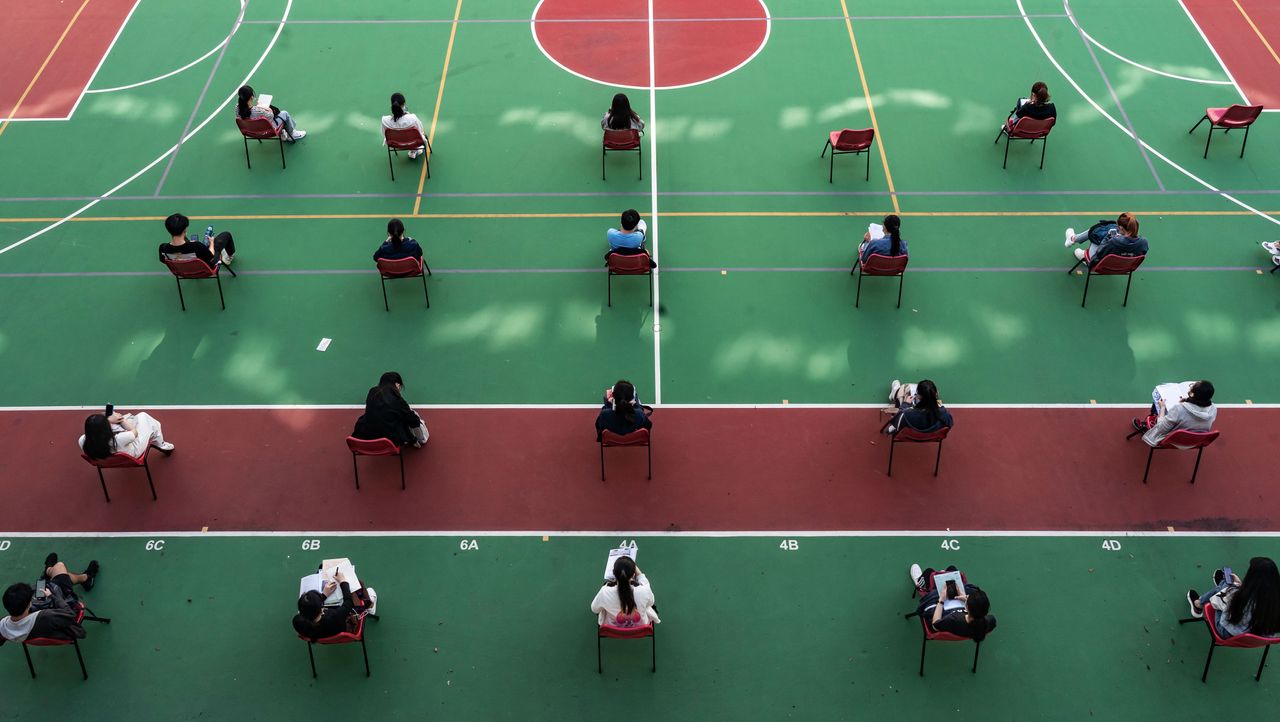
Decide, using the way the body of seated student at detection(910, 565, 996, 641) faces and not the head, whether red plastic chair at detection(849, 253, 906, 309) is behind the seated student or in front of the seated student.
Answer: in front

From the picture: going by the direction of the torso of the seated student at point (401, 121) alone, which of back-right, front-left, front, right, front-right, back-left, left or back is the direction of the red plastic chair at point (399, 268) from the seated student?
back

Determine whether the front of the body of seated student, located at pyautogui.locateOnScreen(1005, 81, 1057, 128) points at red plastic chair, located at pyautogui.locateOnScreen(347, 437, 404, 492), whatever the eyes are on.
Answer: no

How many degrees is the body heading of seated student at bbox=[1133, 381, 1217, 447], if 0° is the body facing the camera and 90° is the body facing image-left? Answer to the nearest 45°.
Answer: approximately 135°

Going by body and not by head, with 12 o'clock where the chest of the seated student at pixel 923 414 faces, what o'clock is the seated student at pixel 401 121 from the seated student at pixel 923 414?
the seated student at pixel 401 121 is roughly at 11 o'clock from the seated student at pixel 923 414.

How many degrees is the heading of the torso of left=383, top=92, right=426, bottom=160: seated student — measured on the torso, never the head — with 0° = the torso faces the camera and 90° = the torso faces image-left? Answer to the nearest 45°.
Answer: approximately 180°

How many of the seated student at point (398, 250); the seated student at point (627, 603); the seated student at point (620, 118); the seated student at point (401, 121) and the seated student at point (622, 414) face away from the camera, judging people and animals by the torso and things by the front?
5

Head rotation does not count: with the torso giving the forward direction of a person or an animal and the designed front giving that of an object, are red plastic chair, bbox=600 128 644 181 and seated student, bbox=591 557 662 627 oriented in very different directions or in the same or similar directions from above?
same or similar directions

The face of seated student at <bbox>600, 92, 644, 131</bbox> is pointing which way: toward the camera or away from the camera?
away from the camera

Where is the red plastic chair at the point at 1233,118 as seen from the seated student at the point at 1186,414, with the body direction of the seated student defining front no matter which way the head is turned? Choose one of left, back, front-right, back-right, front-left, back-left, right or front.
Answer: front-right

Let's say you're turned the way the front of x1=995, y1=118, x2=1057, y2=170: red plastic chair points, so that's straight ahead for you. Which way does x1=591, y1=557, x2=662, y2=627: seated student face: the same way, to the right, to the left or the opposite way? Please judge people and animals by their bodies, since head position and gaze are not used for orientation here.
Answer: the same way

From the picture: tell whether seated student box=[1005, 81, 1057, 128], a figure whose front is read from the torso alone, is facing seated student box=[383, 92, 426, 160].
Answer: no

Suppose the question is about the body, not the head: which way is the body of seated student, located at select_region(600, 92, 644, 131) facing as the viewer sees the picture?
away from the camera

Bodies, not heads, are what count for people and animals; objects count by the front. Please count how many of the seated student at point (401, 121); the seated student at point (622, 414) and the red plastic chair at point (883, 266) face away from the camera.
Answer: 3

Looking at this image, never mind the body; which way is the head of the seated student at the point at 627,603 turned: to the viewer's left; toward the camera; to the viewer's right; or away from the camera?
away from the camera

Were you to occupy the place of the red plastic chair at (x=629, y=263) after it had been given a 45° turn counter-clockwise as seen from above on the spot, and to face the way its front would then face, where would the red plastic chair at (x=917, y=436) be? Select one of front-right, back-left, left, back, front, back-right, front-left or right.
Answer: back

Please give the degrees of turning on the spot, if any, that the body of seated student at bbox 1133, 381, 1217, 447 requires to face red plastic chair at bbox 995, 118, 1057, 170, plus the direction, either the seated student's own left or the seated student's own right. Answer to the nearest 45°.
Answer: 0° — they already face it

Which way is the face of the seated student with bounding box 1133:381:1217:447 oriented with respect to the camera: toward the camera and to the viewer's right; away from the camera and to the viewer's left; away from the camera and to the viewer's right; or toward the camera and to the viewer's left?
away from the camera and to the viewer's left

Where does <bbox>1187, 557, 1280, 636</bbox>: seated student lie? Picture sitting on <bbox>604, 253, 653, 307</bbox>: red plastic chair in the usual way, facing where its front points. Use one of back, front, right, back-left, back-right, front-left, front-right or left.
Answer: back-right

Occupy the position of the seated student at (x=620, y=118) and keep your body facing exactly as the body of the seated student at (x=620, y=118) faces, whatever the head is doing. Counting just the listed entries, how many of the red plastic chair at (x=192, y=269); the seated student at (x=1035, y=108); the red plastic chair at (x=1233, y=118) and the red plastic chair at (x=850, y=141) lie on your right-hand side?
3

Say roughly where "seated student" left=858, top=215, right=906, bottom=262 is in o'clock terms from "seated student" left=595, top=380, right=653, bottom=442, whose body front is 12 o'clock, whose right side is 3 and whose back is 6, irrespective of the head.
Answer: "seated student" left=858, top=215, right=906, bottom=262 is roughly at 2 o'clock from "seated student" left=595, top=380, right=653, bottom=442.

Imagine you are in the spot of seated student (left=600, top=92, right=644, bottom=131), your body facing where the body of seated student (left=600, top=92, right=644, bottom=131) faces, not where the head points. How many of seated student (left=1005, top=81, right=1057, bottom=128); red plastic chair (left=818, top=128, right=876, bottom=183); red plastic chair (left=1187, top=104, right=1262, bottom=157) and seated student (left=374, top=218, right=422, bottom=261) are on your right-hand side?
3

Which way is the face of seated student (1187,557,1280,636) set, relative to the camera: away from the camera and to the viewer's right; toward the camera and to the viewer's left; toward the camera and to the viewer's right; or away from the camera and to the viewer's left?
away from the camera and to the viewer's left
